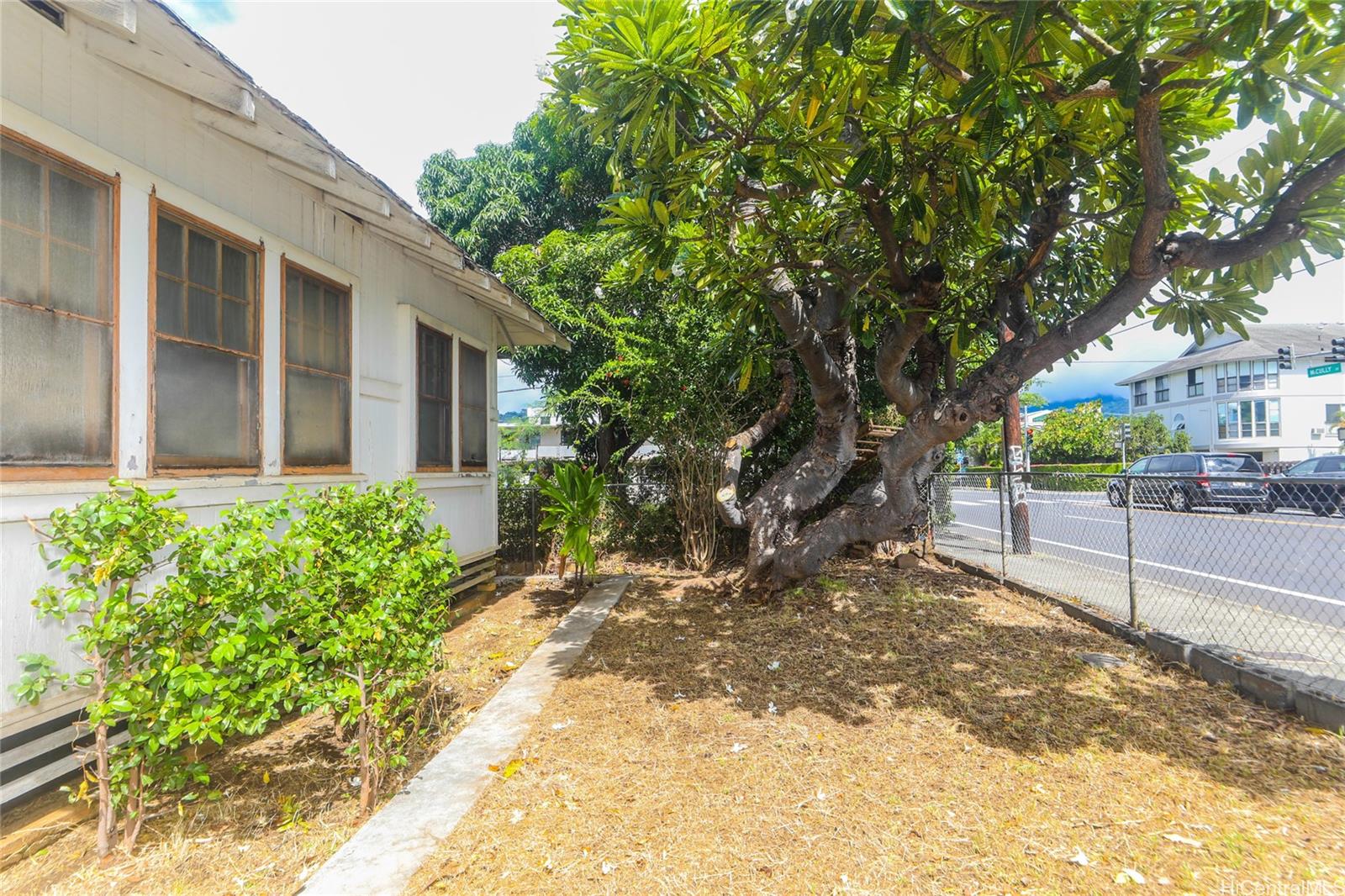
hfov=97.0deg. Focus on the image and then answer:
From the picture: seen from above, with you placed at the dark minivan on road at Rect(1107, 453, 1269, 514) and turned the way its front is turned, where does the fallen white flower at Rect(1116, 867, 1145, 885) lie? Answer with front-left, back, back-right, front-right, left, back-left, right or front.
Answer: back-left

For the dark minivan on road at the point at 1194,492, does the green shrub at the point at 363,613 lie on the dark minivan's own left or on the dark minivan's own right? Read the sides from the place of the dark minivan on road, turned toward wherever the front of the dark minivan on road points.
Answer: on the dark minivan's own left

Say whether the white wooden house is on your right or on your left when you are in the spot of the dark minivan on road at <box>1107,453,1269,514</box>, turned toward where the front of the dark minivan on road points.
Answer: on your left

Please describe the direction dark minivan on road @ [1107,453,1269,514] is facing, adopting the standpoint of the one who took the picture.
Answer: facing away from the viewer and to the left of the viewer

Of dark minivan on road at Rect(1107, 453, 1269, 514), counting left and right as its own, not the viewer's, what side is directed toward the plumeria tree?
left

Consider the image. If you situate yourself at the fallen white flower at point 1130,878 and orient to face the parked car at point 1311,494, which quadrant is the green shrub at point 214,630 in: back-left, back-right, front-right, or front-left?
back-left

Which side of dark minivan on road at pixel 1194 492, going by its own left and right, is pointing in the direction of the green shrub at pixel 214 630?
left

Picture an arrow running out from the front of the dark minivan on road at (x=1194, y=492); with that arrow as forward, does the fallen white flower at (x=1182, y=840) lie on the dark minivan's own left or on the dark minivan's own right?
on the dark minivan's own left

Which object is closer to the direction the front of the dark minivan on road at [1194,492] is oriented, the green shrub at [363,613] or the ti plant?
the ti plant
